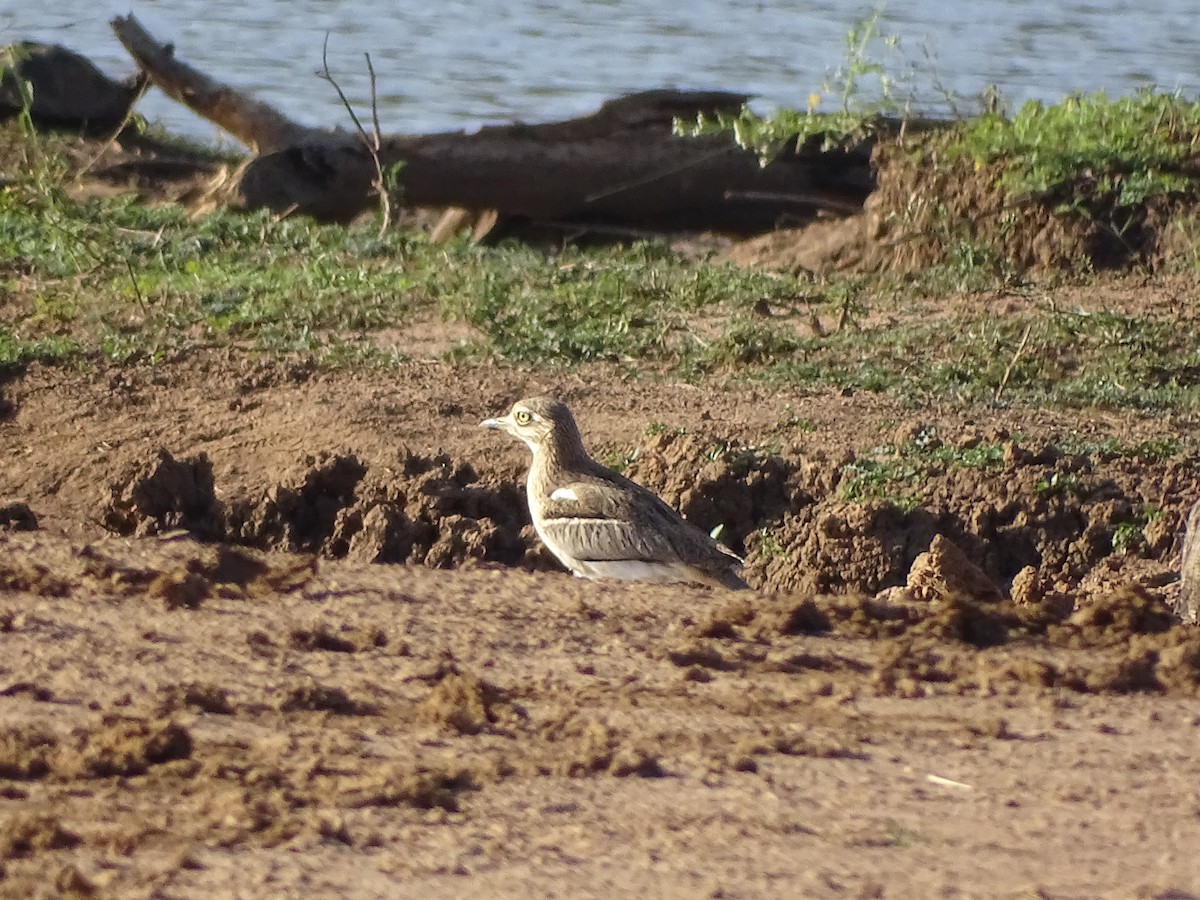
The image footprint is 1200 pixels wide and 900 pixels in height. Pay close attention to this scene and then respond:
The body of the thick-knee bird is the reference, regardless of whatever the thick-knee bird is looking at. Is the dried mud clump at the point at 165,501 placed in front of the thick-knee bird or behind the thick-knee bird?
in front

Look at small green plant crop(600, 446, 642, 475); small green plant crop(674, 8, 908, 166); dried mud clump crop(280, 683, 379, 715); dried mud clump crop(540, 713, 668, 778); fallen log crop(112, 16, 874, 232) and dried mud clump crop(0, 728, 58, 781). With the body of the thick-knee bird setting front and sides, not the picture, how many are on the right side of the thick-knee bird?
3

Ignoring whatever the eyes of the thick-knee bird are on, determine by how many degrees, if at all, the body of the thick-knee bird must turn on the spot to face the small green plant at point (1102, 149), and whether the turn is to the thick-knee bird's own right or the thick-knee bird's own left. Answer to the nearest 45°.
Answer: approximately 135° to the thick-knee bird's own right

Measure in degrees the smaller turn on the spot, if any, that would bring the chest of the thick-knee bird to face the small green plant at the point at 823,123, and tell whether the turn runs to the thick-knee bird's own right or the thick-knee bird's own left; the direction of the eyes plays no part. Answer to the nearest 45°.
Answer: approximately 90° to the thick-knee bird's own right

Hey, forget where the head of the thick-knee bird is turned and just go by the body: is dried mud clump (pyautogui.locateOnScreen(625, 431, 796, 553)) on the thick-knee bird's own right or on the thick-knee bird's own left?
on the thick-knee bird's own right

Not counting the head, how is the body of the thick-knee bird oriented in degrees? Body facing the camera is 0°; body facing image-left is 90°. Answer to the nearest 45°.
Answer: approximately 90°

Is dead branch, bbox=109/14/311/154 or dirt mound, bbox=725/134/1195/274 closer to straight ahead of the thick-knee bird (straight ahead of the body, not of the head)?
the dead branch

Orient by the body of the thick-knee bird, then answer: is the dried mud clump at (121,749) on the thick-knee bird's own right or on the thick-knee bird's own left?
on the thick-knee bird's own left

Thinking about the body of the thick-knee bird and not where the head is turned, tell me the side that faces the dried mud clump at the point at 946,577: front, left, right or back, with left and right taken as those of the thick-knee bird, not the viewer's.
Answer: back

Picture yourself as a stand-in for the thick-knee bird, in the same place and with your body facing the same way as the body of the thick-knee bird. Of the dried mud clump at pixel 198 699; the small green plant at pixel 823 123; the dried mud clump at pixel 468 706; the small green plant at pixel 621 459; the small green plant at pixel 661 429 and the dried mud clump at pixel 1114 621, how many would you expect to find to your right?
3

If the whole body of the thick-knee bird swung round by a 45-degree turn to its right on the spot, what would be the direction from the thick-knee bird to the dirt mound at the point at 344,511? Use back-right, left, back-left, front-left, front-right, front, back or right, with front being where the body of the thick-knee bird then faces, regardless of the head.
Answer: front

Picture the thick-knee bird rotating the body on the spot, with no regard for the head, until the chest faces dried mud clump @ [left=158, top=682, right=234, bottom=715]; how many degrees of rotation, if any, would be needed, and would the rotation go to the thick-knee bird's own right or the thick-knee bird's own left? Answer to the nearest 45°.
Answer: approximately 45° to the thick-knee bird's own left

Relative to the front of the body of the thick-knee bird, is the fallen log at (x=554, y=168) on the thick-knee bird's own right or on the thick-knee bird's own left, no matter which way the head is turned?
on the thick-knee bird's own right

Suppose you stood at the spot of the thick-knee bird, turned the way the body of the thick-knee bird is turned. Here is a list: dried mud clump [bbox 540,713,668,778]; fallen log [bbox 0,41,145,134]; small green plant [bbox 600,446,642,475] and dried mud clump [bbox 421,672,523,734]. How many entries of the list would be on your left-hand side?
2

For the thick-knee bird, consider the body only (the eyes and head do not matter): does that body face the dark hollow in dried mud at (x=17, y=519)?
yes

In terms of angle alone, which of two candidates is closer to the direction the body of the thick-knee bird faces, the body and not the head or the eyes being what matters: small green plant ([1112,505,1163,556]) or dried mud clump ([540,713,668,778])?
the dried mud clump
